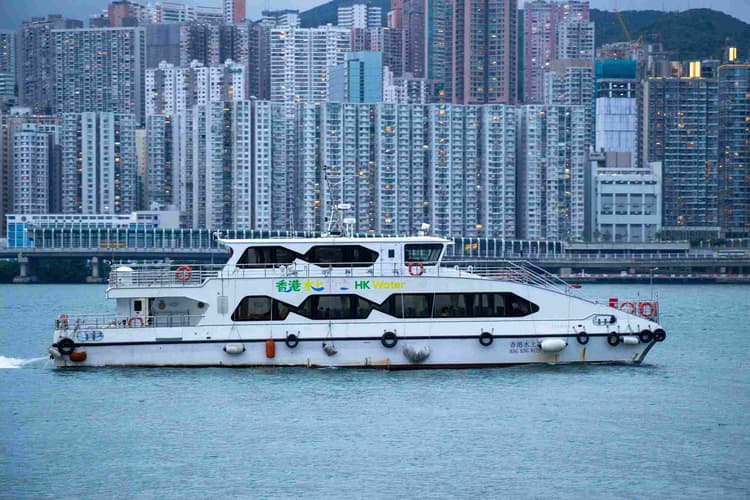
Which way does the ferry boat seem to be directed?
to the viewer's right
